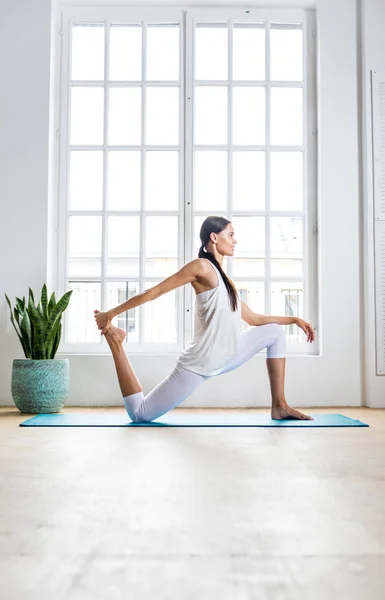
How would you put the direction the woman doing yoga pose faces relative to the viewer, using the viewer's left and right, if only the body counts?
facing to the right of the viewer

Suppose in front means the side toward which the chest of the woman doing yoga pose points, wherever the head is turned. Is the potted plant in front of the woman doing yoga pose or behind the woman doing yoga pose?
behind

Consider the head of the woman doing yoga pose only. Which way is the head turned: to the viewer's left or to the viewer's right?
to the viewer's right
